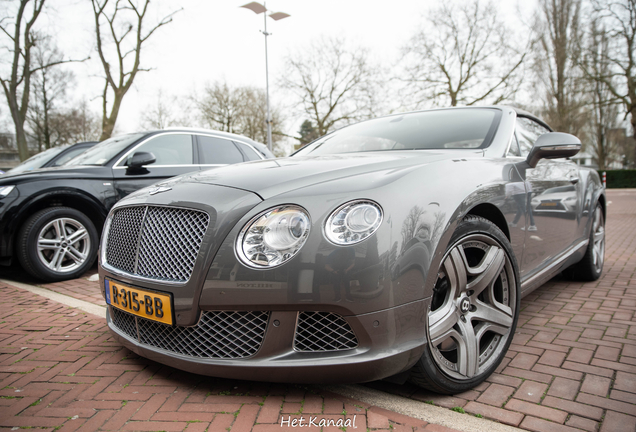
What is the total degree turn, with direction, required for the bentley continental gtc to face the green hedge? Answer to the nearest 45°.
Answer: approximately 180°

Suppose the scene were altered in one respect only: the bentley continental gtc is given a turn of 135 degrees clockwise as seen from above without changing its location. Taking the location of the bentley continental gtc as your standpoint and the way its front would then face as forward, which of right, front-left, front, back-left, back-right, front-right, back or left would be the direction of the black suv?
front-left

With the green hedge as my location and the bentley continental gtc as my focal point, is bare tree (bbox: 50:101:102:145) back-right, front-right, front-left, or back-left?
front-right

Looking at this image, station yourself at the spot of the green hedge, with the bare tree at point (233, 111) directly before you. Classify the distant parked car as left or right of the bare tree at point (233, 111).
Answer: left

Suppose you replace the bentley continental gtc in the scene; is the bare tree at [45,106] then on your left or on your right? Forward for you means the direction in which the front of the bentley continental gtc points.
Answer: on your right

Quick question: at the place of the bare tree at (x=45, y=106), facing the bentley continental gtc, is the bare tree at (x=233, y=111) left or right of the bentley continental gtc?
left

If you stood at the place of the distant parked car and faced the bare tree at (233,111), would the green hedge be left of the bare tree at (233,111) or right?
right

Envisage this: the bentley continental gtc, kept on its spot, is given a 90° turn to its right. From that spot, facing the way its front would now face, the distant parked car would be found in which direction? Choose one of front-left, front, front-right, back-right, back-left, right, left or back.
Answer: front

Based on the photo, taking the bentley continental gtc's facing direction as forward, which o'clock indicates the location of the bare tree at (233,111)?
The bare tree is roughly at 4 o'clock from the bentley continental gtc.

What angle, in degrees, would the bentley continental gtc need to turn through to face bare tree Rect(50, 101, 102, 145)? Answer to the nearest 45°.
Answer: approximately 90° to its right

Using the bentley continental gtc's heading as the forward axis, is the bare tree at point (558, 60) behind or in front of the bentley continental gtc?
behind

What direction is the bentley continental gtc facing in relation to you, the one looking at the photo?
facing the viewer and to the left of the viewer
